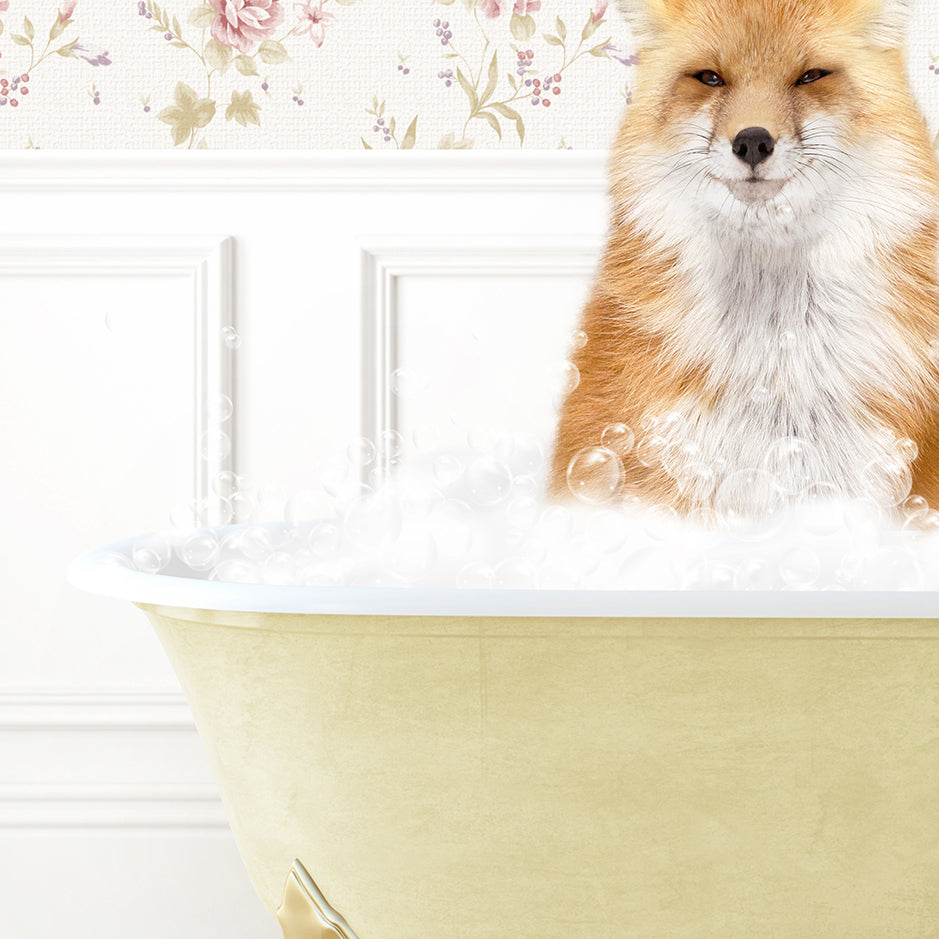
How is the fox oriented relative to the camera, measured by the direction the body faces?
toward the camera
